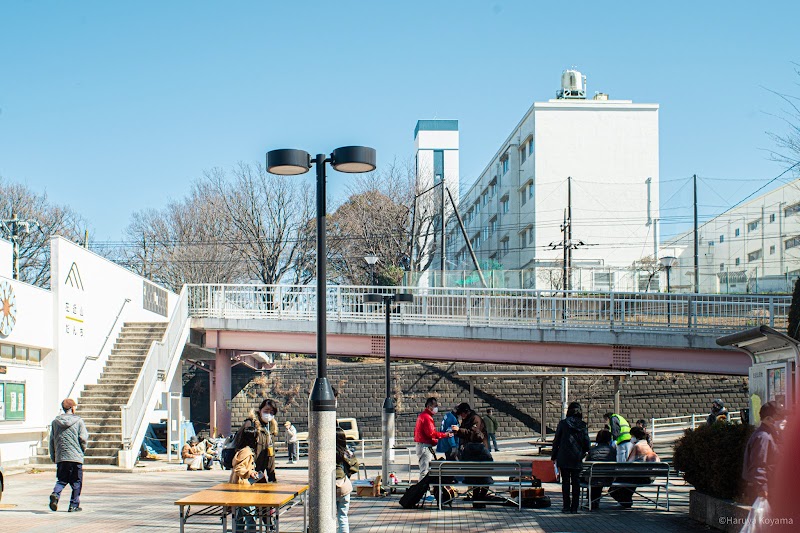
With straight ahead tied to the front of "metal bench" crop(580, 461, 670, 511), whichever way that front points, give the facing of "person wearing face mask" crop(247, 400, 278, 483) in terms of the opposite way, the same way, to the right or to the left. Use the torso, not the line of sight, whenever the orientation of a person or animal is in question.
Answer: the opposite way

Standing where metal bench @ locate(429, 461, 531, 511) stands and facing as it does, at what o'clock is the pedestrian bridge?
The pedestrian bridge is roughly at 12 o'clock from the metal bench.

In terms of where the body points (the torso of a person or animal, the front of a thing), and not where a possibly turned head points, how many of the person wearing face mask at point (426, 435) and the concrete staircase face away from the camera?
0

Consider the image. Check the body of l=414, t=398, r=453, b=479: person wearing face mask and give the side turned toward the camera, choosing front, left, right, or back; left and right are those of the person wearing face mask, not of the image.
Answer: right

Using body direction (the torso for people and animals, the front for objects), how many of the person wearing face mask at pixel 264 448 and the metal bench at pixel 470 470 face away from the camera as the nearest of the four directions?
1

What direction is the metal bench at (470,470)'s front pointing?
away from the camera

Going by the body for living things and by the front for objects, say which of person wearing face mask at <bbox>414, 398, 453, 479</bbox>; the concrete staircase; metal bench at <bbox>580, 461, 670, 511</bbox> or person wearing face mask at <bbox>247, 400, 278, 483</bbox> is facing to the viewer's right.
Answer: person wearing face mask at <bbox>414, 398, 453, 479</bbox>

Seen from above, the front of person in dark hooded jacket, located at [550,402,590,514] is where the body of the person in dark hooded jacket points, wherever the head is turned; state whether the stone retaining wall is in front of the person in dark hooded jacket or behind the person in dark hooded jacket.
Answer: in front

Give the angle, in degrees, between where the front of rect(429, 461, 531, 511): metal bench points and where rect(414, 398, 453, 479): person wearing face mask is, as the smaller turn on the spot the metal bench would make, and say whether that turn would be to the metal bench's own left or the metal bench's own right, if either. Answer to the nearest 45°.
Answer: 0° — it already faces them

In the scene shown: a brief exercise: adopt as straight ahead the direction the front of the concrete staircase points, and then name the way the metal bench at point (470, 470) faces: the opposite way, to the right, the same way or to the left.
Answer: the opposite way

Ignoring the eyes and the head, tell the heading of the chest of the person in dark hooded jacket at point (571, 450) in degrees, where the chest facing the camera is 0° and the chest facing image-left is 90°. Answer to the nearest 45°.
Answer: approximately 180°

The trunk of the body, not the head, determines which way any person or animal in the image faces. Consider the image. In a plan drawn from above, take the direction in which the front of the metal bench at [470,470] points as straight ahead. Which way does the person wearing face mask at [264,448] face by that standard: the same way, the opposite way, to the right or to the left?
the opposite way
